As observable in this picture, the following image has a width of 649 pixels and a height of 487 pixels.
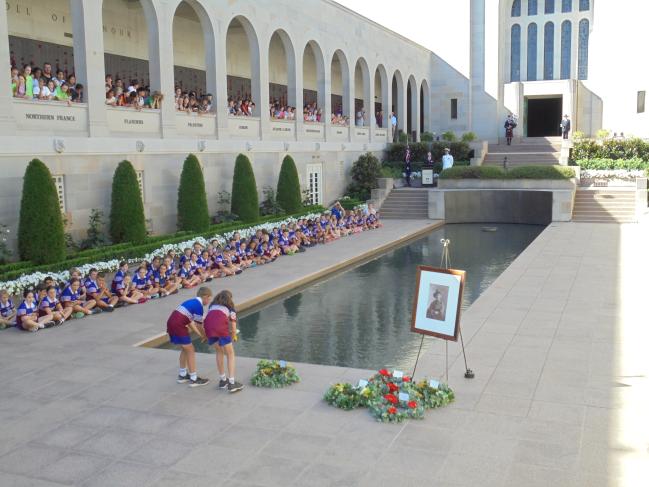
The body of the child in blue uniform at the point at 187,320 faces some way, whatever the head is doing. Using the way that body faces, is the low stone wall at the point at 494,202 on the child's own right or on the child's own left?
on the child's own left

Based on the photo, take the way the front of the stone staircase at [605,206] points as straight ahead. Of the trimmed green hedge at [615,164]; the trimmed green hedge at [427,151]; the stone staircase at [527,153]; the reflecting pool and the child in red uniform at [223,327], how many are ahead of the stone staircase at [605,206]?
2

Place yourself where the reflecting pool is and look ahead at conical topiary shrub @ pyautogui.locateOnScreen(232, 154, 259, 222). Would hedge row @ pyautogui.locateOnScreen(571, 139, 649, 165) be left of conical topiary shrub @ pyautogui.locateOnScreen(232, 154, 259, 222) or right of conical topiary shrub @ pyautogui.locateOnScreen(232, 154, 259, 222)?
right

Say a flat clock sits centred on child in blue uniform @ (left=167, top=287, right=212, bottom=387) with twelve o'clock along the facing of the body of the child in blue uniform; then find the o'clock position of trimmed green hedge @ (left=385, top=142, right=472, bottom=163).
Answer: The trimmed green hedge is roughly at 10 o'clock from the child in blue uniform.

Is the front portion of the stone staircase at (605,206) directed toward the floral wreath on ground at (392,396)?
yes

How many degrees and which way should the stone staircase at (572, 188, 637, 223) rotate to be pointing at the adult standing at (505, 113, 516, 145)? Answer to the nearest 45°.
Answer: approximately 180°

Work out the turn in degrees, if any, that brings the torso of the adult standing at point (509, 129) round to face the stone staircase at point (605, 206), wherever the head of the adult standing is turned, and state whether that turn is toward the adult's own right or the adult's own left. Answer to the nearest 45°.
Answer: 0° — they already face it

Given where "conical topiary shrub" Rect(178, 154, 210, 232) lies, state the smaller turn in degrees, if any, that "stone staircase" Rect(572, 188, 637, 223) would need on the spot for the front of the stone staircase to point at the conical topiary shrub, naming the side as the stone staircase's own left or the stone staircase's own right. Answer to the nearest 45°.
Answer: approximately 45° to the stone staircase's own right

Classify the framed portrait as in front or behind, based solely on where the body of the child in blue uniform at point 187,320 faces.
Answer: in front

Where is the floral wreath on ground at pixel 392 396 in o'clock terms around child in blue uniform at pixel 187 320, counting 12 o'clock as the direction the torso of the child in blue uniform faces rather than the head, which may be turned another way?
The floral wreath on ground is roughly at 1 o'clock from the child in blue uniform.

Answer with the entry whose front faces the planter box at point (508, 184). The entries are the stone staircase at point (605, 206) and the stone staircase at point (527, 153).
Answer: the stone staircase at point (527, 153)

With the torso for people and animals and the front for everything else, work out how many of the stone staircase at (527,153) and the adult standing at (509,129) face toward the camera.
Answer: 2

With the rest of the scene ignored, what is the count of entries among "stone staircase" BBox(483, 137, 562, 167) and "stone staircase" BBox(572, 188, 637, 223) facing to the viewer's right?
0

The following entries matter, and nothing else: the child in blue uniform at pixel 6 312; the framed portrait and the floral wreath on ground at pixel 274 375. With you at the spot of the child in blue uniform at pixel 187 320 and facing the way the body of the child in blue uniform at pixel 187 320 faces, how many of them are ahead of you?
2

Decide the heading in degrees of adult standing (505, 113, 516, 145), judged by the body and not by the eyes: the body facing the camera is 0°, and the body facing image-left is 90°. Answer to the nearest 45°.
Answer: approximately 0°
